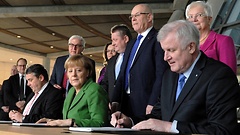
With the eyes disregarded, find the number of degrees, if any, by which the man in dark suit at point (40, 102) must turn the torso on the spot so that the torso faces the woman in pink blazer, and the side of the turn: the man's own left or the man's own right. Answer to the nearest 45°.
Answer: approximately 90° to the man's own left

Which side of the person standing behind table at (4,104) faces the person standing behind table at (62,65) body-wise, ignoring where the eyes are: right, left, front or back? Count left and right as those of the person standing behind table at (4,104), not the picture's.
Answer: left

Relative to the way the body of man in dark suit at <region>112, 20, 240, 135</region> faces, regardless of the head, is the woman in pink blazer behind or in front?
behind

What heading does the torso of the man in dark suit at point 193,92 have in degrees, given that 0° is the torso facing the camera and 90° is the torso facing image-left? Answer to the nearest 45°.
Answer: approximately 45°

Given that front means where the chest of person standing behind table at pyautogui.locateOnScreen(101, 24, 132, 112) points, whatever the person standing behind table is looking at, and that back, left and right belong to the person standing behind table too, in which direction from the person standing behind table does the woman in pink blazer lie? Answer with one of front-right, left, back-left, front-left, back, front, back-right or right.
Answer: left

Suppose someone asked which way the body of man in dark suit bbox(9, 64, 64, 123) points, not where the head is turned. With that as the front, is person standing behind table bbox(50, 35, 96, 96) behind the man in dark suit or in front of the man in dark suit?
behind

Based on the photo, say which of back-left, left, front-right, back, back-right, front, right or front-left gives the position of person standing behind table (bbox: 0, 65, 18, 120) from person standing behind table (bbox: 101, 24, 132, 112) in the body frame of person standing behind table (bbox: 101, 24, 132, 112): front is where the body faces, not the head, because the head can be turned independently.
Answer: right

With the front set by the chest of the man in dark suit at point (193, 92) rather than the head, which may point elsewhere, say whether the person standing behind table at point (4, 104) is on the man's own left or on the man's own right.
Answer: on the man's own right

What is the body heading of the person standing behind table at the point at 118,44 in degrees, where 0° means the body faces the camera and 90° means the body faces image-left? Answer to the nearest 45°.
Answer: approximately 45°
